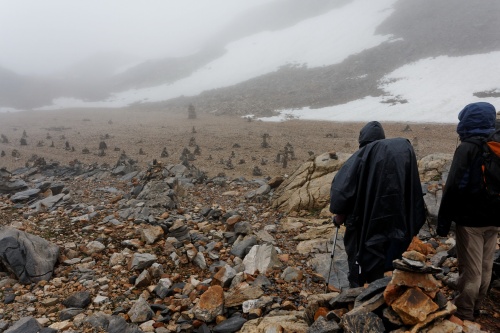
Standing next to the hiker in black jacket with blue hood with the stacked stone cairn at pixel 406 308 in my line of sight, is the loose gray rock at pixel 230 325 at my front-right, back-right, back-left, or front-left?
front-right

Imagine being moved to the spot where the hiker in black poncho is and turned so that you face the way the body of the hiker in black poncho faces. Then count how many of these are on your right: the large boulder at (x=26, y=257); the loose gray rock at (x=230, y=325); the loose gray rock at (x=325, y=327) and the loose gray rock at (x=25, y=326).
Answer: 0

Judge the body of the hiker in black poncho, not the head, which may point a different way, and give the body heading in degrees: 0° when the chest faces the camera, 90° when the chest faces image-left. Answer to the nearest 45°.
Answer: approximately 135°

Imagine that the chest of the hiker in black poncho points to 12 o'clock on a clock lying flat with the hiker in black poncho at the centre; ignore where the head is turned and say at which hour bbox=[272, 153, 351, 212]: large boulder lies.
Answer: The large boulder is roughly at 1 o'clock from the hiker in black poncho.

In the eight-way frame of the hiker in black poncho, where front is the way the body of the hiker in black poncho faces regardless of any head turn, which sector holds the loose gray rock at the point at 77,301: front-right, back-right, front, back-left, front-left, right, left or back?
front-left

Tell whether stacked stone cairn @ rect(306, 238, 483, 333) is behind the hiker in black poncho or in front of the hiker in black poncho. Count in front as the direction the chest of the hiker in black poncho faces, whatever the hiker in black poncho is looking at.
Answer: behind

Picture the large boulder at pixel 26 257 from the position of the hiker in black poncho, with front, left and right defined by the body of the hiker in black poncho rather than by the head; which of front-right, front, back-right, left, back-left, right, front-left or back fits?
front-left

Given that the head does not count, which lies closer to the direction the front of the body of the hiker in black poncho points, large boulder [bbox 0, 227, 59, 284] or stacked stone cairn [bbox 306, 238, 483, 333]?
the large boulder

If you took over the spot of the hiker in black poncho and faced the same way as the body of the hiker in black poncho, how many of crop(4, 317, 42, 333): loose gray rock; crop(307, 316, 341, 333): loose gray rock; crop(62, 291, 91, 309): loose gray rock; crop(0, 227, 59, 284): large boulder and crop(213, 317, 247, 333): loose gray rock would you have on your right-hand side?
0

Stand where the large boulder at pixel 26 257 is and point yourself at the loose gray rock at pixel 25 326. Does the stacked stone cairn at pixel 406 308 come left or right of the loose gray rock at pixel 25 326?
left

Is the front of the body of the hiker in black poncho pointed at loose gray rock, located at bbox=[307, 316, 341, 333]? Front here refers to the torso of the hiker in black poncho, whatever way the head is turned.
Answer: no

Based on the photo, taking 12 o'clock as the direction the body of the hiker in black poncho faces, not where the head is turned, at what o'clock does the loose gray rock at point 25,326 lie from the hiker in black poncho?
The loose gray rock is roughly at 10 o'clock from the hiker in black poncho.

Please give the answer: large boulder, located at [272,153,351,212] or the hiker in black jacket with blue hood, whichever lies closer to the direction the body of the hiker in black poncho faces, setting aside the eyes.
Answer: the large boulder

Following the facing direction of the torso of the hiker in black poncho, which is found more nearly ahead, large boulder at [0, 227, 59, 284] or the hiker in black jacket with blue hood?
the large boulder
